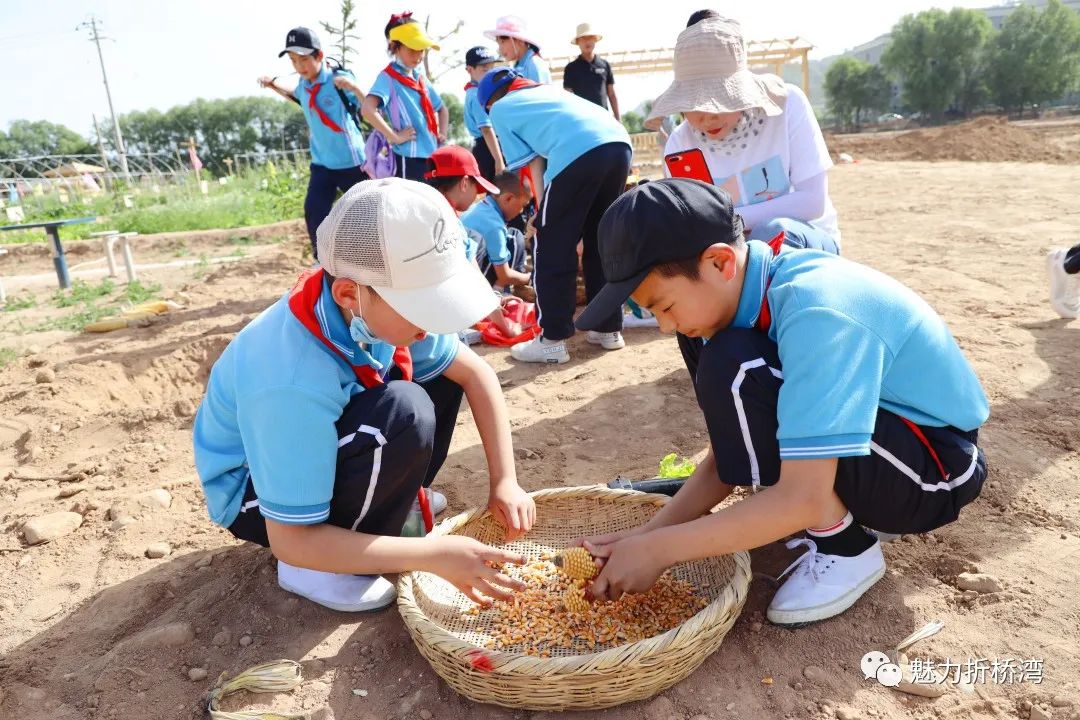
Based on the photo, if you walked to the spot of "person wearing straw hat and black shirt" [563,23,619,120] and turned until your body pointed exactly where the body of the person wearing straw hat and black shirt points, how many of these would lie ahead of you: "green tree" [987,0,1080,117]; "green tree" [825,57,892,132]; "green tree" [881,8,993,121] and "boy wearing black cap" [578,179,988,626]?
1

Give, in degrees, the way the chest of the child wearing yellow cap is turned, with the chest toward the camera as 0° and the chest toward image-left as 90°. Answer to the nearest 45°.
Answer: approximately 315°

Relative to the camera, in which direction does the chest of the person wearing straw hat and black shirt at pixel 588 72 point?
toward the camera

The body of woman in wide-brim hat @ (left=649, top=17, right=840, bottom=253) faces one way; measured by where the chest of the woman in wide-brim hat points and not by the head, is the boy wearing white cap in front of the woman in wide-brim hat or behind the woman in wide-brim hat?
in front

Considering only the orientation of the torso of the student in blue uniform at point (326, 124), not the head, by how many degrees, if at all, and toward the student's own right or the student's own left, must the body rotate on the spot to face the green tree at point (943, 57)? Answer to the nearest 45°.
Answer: approximately 180°

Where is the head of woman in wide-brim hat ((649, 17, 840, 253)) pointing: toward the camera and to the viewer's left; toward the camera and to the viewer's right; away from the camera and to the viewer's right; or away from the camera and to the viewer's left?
toward the camera and to the viewer's left

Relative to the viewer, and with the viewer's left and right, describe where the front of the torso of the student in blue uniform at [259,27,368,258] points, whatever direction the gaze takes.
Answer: facing the viewer and to the left of the viewer

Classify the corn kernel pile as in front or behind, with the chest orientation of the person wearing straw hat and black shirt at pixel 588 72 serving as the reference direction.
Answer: in front

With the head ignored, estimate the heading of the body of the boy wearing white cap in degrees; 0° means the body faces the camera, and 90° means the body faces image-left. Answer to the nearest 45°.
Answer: approximately 315°
